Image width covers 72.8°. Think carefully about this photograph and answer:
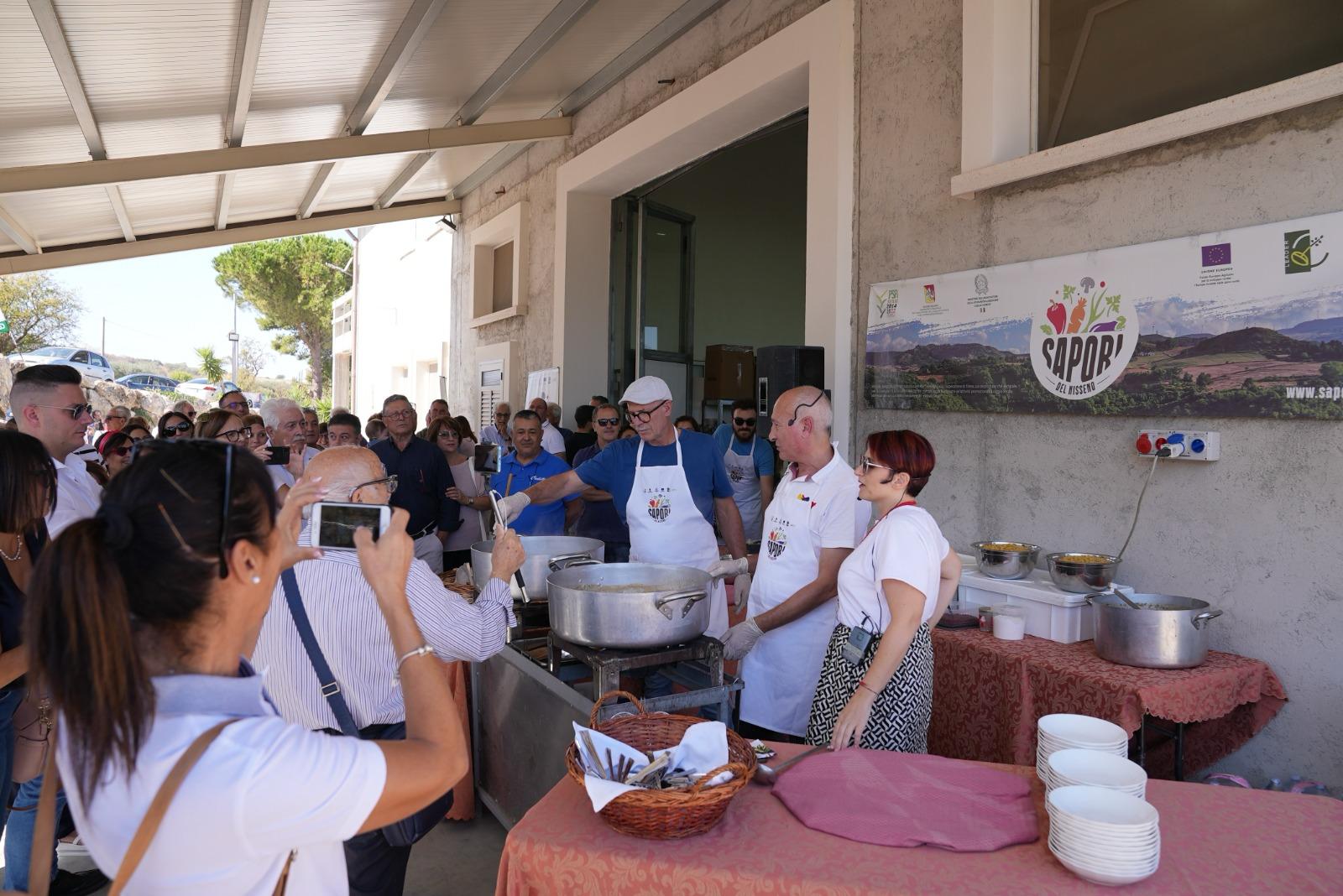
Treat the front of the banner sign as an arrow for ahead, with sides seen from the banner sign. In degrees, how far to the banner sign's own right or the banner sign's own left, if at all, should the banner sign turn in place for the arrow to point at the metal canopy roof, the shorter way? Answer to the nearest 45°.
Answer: approximately 45° to the banner sign's own right

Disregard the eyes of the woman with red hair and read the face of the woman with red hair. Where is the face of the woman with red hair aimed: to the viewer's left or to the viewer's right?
to the viewer's left

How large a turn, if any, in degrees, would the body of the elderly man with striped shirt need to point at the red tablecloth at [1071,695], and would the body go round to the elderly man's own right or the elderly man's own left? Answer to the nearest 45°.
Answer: approximately 45° to the elderly man's own right

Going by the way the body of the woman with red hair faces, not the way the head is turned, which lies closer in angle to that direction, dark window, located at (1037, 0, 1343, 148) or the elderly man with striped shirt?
the elderly man with striped shirt

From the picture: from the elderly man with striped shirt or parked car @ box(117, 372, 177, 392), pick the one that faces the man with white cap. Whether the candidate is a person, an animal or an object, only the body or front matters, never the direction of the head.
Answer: the elderly man with striped shirt

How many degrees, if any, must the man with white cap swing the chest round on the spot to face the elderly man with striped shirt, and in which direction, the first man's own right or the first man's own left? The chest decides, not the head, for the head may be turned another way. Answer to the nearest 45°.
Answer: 0° — they already face them

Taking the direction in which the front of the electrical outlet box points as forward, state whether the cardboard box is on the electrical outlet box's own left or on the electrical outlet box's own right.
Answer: on the electrical outlet box's own right

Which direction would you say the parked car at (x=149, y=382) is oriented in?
to the viewer's left

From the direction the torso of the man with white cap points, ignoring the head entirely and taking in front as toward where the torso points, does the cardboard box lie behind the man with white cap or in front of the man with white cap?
behind

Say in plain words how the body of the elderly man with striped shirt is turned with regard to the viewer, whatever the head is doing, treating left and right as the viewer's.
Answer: facing away from the viewer and to the right of the viewer

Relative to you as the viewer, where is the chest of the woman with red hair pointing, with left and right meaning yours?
facing to the left of the viewer

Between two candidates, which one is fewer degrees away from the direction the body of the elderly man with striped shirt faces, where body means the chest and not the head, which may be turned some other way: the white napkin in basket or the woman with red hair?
the woman with red hair

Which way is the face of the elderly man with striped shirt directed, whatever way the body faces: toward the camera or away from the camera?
away from the camera

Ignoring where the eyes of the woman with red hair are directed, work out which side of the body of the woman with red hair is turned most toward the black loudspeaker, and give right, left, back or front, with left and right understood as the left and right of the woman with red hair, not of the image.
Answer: right

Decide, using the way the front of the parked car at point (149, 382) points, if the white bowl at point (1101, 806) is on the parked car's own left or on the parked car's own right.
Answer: on the parked car's own left
